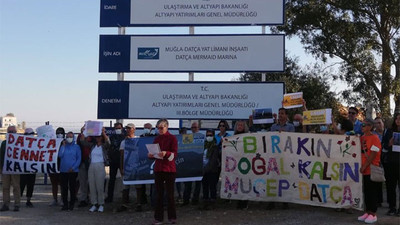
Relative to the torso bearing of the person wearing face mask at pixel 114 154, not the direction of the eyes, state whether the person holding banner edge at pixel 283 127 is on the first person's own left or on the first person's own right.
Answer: on the first person's own left

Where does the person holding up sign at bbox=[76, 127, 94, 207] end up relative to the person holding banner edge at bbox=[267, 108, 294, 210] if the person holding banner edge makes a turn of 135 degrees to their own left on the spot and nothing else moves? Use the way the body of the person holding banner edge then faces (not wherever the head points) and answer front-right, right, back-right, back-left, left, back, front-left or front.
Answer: back-left

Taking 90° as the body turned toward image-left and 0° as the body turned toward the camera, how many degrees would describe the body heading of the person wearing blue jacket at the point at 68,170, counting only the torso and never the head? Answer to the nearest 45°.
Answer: approximately 0°

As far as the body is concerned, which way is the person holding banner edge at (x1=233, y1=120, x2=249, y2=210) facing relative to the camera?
toward the camera

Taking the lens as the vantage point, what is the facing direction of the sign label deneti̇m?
facing the viewer

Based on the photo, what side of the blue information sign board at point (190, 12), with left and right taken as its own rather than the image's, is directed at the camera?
front

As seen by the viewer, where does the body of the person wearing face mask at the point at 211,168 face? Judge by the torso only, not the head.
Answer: toward the camera
